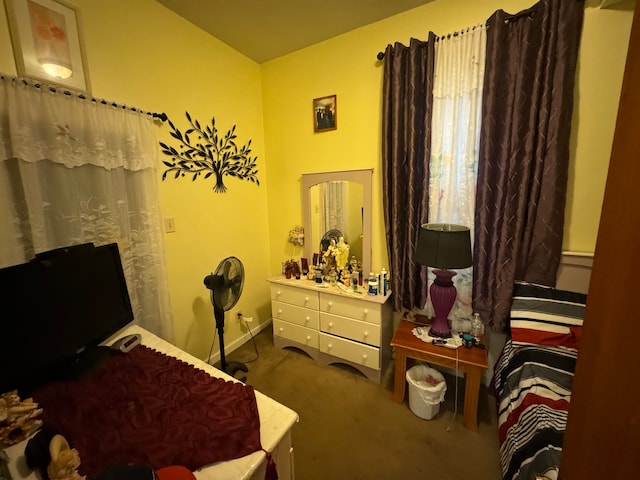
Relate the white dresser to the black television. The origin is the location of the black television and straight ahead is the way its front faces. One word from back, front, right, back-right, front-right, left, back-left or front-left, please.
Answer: front-left

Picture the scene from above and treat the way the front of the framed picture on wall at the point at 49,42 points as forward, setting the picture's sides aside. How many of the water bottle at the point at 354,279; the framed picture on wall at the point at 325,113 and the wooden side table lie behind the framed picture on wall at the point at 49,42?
0

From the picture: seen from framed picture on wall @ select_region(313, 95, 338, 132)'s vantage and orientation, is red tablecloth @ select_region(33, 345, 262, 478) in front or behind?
in front

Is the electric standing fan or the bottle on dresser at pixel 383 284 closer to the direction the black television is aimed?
the bottle on dresser

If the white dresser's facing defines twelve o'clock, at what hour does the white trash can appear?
The white trash can is roughly at 9 o'clock from the white dresser.

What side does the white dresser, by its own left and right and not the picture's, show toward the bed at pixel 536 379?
left

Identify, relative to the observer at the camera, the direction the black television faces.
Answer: facing the viewer and to the right of the viewer

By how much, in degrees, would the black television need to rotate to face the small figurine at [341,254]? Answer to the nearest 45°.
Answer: approximately 45° to its left

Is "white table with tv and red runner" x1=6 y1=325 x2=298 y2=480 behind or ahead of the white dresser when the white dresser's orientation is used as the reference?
ahead

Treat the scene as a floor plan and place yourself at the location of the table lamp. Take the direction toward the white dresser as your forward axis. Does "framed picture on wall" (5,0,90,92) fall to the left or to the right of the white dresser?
left

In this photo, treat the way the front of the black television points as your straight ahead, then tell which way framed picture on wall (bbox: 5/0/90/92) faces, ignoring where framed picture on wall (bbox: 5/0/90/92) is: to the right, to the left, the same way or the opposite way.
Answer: the same way

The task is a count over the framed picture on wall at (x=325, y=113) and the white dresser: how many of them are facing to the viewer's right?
0

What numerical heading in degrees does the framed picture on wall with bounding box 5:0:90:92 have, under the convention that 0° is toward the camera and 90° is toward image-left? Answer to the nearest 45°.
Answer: approximately 315°

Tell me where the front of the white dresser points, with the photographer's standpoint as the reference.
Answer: facing the viewer and to the left of the viewer

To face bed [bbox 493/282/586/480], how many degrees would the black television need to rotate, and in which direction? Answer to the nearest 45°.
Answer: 0° — it already faces it
